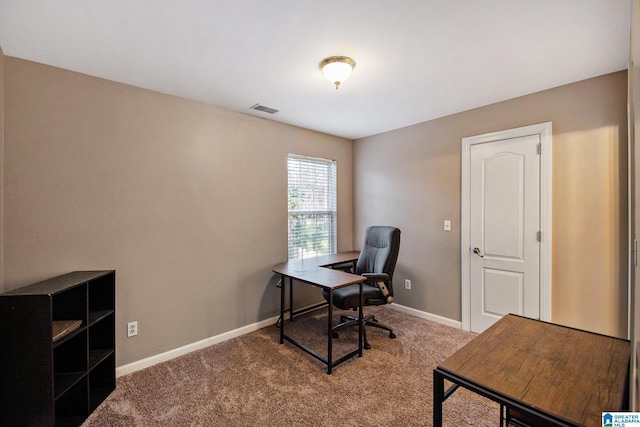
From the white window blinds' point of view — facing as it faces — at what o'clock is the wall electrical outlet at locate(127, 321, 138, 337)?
The wall electrical outlet is roughly at 3 o'clock from the white window blinds.

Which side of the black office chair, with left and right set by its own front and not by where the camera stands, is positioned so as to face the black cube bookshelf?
front

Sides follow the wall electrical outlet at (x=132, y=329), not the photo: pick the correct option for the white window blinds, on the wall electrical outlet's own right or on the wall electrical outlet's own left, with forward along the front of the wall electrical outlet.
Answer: on the wall electrical outlet's own left

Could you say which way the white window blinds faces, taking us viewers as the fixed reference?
facing the viewer and to the right of the viewer

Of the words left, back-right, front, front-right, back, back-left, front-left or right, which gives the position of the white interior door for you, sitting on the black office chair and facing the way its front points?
back-left

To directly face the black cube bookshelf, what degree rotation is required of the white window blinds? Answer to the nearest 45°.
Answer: approximately 90° to its right
